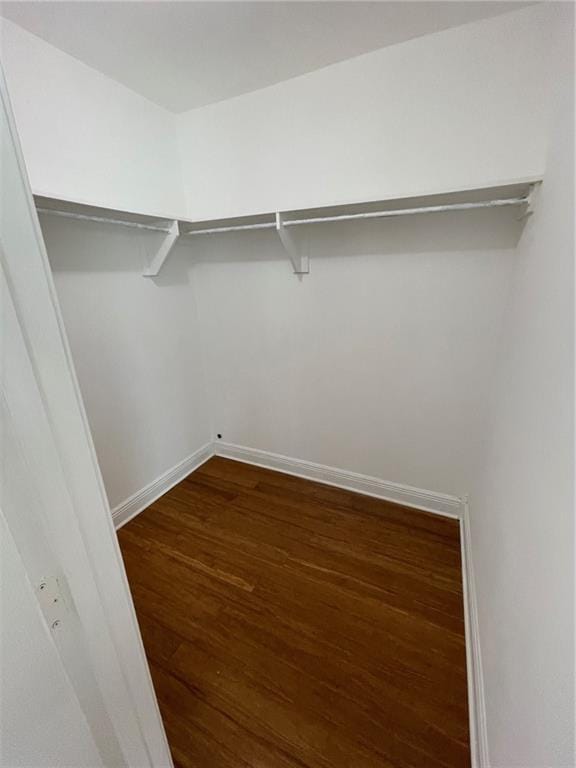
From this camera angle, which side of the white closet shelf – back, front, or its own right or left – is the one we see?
front
